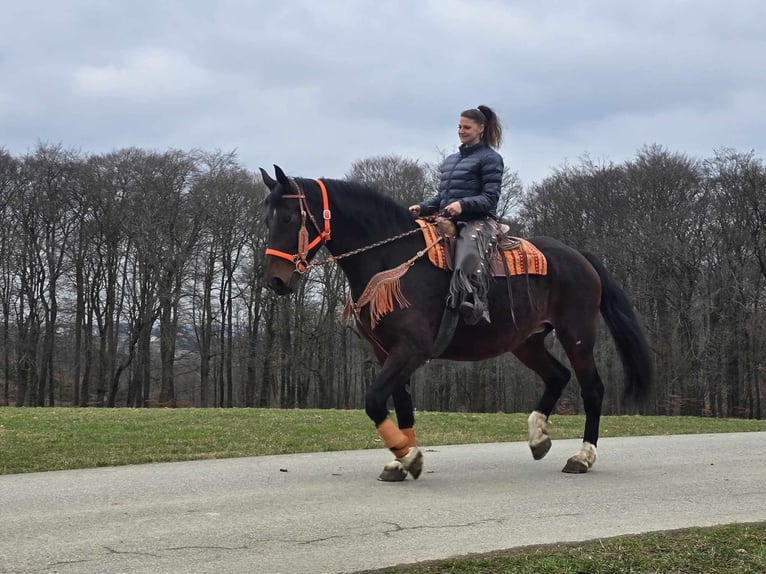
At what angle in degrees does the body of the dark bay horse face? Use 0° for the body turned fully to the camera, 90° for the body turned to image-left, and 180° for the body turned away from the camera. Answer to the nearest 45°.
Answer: approximately 90°

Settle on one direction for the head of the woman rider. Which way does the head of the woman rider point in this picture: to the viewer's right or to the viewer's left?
to the viewer's left
